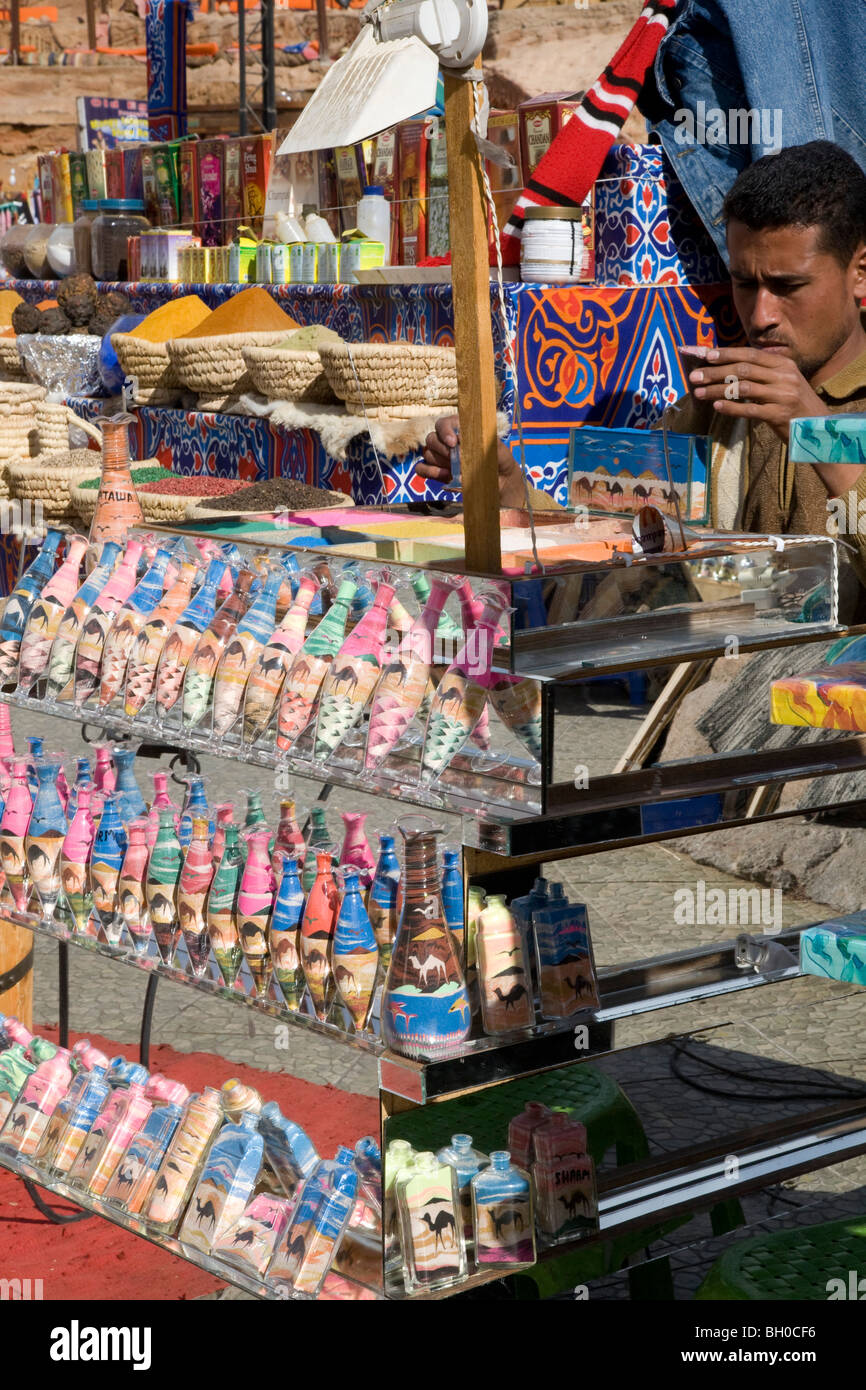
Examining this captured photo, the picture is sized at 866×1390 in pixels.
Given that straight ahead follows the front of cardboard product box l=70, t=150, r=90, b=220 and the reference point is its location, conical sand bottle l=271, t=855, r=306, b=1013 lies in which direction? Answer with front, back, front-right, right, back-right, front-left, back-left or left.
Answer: front

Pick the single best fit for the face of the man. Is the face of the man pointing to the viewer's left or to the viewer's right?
to the viewer's left

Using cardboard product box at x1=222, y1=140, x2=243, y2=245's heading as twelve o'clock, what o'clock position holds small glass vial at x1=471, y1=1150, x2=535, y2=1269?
The small glass vial is roughly at 12 o'clock from the cardboard product box.

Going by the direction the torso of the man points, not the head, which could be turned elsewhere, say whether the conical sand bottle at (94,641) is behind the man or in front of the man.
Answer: in front

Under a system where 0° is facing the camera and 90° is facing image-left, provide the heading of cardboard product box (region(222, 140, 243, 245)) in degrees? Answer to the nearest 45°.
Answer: approximately 0°

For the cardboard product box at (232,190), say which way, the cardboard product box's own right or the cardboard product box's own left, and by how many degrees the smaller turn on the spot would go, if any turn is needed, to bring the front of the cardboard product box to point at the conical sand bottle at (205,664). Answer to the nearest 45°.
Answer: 0° — it already faces it

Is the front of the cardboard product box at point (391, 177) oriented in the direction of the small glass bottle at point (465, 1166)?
yes

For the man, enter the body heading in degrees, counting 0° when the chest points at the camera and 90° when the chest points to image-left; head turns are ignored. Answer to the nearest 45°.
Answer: approximately 45°

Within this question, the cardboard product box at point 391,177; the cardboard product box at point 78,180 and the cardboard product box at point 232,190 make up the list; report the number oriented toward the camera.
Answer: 3

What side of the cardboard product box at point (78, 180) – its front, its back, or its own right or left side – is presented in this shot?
front

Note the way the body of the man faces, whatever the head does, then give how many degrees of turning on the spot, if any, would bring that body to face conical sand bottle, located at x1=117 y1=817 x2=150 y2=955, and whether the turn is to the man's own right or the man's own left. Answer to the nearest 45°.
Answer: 0° — they already face it

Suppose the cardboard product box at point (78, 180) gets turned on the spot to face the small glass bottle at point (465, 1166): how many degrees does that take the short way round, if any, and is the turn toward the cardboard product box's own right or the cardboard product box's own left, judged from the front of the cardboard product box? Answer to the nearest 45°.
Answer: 0° — it already faces it

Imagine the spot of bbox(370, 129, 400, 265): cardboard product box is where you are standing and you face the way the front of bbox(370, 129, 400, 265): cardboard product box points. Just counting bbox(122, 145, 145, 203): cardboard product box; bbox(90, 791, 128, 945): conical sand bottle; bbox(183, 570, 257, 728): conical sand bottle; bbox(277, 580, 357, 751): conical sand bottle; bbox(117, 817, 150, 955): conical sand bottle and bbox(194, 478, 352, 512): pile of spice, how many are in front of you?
5
